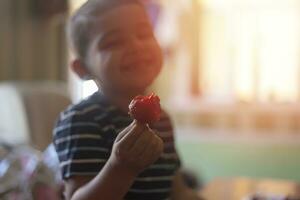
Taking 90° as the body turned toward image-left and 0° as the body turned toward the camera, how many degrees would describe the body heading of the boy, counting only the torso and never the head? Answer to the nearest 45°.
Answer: approximately 315°
